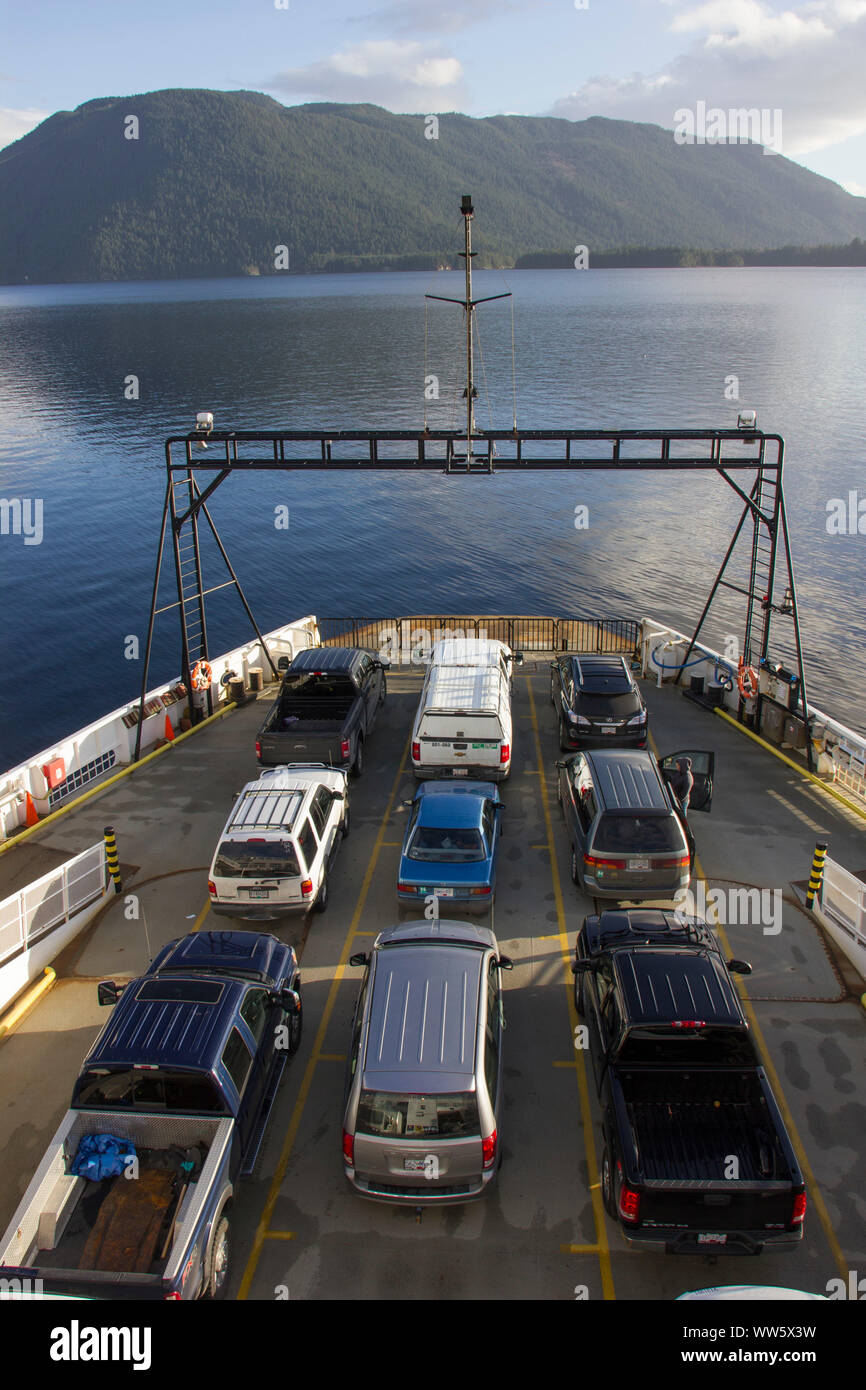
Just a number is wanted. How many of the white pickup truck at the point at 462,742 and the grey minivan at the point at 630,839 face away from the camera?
2

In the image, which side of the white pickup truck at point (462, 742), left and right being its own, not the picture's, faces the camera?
back

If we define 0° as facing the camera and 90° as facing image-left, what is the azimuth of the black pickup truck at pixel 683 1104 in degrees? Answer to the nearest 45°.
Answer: approximately 180°

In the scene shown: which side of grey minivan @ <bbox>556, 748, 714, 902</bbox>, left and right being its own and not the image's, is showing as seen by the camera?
back

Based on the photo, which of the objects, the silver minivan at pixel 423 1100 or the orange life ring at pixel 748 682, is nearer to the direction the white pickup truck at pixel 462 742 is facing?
the orange life ring

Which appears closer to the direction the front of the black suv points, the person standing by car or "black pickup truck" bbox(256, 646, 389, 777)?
the black pickup truck

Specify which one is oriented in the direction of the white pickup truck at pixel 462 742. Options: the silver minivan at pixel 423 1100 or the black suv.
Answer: the silver minivan

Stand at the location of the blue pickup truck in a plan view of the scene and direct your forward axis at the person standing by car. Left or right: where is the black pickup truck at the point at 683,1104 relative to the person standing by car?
right

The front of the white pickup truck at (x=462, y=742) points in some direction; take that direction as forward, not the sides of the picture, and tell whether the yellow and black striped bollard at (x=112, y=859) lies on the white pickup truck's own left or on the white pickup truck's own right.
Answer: on the white pickup truck's own left

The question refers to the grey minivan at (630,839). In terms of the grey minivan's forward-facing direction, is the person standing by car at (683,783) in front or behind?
in front

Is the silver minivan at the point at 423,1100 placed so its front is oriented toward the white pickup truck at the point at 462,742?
yes

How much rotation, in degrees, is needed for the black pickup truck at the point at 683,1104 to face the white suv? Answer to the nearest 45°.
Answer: approximately 45° to its left

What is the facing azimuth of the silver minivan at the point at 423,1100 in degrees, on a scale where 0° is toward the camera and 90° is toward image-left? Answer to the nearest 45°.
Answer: approximately 180°
